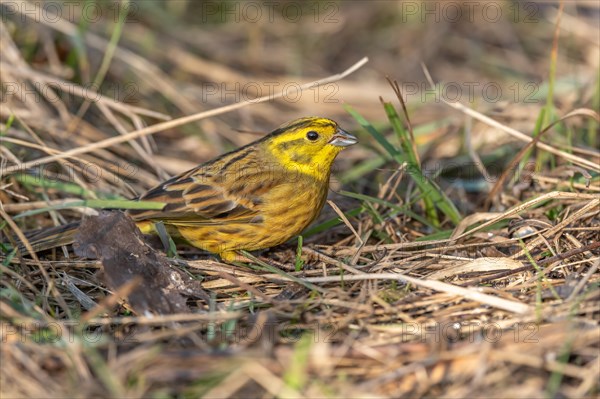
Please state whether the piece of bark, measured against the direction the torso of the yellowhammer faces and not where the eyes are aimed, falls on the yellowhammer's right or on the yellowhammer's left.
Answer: on the yellowhammer's right

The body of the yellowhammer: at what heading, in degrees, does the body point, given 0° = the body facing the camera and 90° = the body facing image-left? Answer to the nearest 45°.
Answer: approximately 270°
